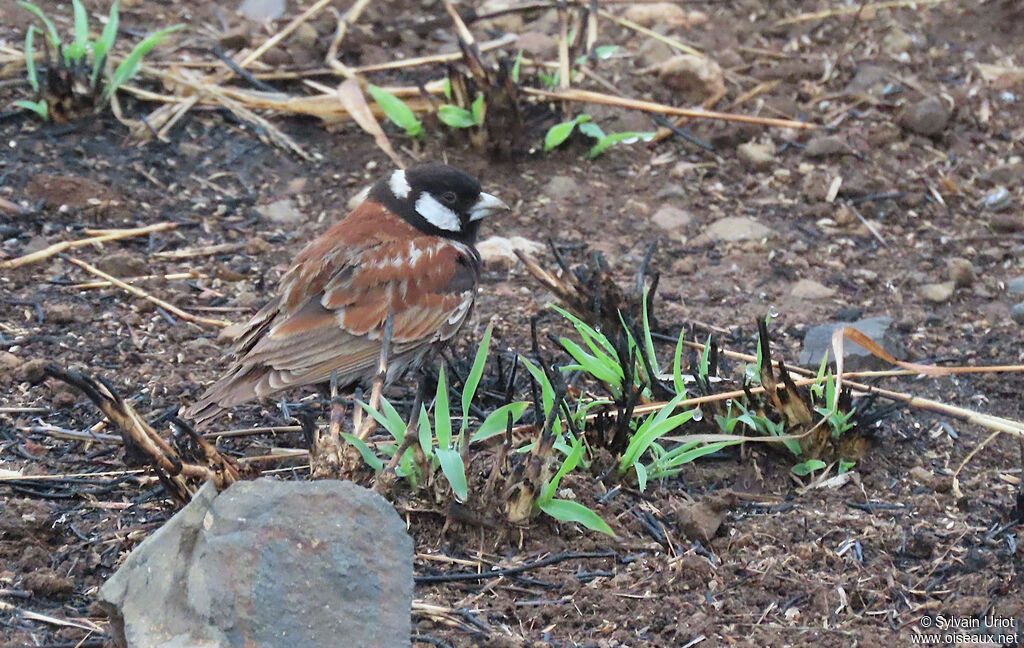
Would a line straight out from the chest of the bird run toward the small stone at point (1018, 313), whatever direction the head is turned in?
yes

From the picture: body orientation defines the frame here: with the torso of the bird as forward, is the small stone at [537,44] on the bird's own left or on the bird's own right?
on the bird's own left

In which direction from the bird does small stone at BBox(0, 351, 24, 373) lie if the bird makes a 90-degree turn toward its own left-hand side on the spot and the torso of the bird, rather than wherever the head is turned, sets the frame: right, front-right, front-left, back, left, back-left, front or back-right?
left

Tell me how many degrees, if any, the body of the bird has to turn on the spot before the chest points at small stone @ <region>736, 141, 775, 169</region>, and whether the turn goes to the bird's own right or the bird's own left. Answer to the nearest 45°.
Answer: approximately 45° to the bird's own left

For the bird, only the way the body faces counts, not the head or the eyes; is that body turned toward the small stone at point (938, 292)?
yes

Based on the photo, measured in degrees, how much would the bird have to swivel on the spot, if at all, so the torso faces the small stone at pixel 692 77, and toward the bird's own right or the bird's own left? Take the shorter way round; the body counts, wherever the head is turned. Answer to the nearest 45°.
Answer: approximately 45° to the bird's own left

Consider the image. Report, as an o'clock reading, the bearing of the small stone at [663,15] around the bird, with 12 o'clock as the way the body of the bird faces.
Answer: The small stone is roughly at 10 o'clock from the bird.

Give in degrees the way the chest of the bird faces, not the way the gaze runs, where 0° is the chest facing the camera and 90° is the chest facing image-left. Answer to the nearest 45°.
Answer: approximately 270°

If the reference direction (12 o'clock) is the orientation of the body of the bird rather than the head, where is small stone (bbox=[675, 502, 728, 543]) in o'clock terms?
The small stone is roughly at 2 o'clock from the bird.

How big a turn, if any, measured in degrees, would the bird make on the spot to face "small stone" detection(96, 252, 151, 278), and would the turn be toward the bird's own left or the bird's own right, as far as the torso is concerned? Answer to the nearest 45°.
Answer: approximately 135° to the bird's own left

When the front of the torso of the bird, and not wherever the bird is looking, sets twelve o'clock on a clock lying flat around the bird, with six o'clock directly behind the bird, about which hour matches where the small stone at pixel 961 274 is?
The small stone is roughly at 12 o'clock from the bird.
